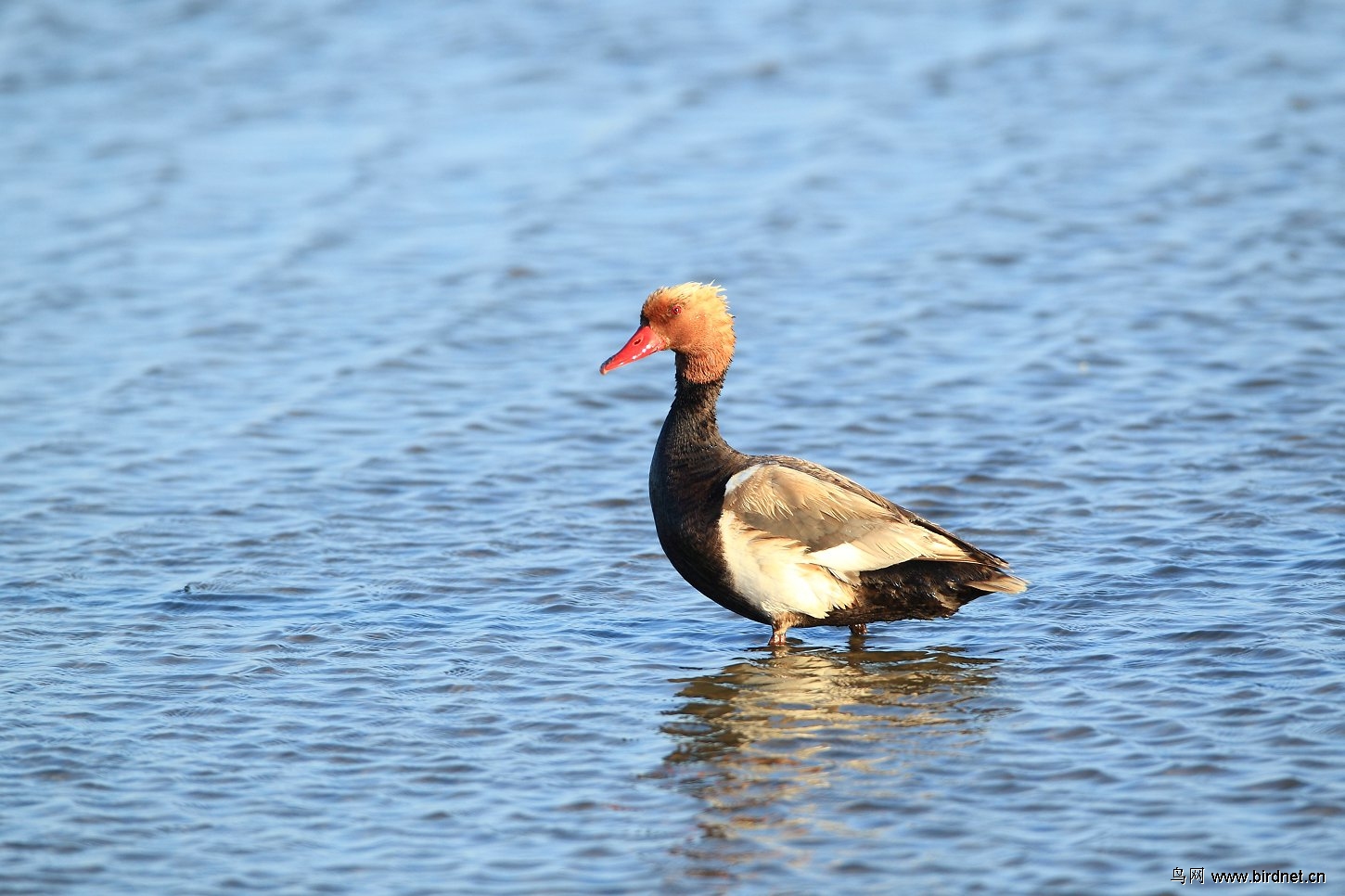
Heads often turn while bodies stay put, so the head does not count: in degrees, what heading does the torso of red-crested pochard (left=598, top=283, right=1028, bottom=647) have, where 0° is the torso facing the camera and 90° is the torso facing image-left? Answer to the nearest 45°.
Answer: approximately 90°
